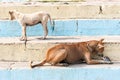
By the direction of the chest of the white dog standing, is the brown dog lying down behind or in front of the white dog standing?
behind

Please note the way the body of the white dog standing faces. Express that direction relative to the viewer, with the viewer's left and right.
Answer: facing to the left of the viewer

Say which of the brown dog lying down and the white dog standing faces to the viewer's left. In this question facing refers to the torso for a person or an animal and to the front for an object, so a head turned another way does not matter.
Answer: the white dog standing

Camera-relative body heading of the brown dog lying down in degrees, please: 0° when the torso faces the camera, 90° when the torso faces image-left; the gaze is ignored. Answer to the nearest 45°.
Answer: approximately 270°

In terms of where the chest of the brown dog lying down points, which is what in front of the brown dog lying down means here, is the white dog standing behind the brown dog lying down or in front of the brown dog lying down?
behind

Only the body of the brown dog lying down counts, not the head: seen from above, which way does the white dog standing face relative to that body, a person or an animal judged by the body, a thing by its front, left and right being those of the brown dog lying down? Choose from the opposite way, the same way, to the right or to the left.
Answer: the opposite way

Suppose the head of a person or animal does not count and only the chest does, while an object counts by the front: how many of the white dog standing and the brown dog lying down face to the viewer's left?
1
